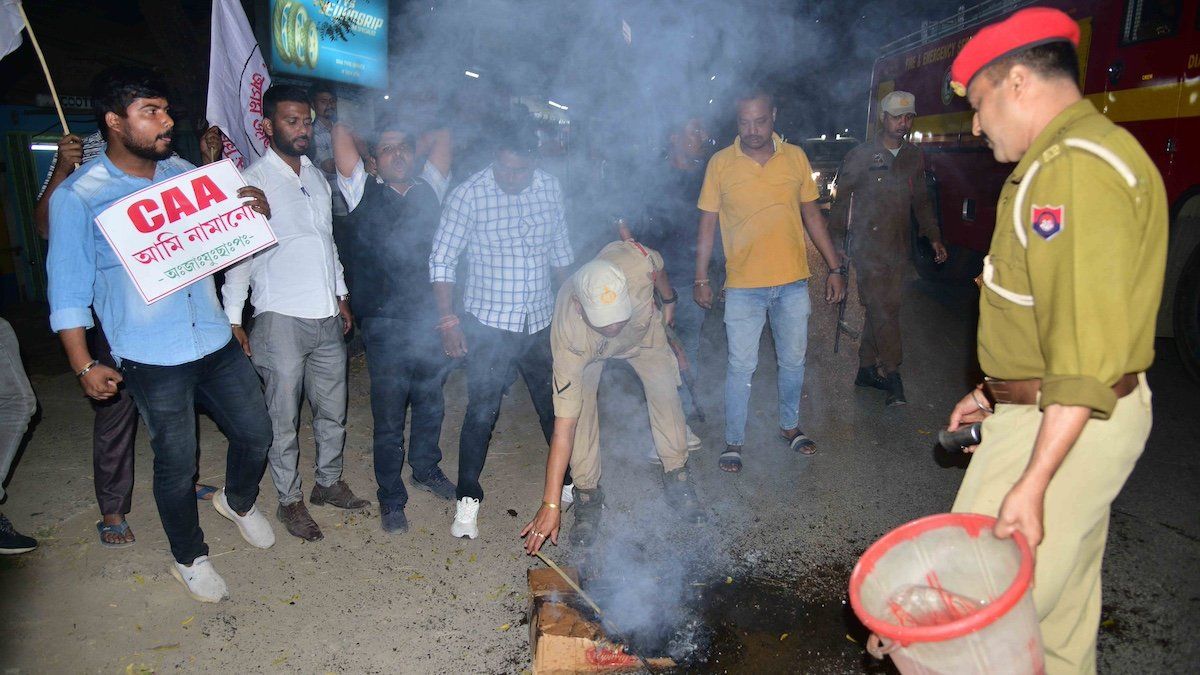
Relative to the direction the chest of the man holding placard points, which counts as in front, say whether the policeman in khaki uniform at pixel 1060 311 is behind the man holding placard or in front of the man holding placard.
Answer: in front

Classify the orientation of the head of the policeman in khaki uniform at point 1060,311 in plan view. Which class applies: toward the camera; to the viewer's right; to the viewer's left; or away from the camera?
to the viewer's left

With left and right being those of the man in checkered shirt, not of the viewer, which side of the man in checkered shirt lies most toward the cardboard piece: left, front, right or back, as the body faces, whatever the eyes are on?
front

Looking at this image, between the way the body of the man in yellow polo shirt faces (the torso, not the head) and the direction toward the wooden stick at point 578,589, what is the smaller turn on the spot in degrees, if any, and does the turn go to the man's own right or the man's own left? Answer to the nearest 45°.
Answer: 0° — they already face it

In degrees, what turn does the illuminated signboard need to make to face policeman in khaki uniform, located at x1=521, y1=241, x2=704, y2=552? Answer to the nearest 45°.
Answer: approximately 45° to its right

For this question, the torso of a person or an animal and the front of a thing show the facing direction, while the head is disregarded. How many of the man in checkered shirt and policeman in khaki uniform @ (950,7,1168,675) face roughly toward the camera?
1

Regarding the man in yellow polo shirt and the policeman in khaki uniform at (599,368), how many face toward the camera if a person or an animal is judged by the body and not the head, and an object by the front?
2
